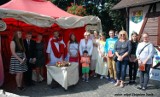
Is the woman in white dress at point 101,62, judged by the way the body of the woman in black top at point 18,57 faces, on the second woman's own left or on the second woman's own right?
on the second woman's own left

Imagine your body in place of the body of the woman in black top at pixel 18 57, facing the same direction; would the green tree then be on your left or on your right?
on your left

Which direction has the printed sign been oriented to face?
toward the camera

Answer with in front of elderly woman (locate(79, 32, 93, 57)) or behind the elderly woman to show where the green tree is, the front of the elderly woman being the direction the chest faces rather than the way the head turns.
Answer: behind

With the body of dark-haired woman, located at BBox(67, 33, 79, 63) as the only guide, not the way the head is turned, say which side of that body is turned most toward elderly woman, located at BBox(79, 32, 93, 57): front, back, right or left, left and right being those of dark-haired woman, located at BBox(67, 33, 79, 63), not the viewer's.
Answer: left

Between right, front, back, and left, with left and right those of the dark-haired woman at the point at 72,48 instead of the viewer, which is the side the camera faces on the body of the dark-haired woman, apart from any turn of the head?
front

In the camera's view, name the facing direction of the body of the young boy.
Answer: toward the camera

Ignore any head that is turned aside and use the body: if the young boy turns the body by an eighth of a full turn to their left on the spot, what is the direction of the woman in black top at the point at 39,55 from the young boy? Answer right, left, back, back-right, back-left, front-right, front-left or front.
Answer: back-right

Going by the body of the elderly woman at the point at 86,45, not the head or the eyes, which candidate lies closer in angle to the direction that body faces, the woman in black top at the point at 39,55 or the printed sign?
the woman in black top

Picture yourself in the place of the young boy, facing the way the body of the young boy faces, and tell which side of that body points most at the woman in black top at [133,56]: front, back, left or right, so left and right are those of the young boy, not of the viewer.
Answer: left

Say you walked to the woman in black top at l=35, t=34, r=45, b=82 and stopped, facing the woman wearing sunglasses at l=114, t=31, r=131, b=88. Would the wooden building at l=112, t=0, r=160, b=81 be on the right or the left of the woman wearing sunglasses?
left
